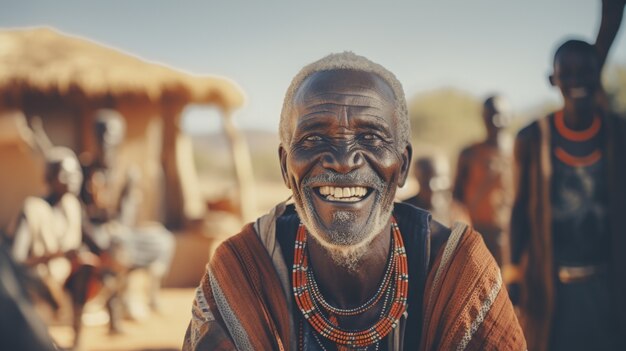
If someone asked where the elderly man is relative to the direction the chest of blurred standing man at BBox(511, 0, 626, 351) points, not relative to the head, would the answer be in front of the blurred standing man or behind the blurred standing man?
in front

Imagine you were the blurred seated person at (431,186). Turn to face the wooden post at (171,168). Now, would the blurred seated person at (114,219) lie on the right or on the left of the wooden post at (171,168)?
left

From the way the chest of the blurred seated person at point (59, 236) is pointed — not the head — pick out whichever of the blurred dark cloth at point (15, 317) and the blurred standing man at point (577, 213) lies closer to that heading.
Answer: the blurred standing man

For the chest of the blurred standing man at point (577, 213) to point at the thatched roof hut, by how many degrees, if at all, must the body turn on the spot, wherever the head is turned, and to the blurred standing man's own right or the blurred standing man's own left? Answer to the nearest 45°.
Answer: approximately 135° to the blurred standing man's own right

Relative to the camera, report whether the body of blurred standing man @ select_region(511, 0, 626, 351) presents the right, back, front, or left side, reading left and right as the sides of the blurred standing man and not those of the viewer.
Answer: front

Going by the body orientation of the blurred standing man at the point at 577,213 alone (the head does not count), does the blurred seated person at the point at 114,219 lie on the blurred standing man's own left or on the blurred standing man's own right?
on the blurred standing man's own right

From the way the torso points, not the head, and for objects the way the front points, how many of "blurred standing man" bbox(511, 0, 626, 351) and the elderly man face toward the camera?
2

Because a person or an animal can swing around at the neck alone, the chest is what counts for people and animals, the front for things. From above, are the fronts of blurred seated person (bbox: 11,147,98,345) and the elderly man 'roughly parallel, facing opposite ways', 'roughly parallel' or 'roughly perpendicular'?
roughly perpendicular

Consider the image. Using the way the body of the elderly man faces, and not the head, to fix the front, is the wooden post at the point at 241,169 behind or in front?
behind

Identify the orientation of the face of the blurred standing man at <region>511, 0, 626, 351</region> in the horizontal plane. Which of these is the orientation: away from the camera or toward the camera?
toward the camera

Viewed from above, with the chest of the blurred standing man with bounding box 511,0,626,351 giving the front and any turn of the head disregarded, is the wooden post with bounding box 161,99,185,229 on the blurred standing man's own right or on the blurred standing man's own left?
on the blurred standing man's own right

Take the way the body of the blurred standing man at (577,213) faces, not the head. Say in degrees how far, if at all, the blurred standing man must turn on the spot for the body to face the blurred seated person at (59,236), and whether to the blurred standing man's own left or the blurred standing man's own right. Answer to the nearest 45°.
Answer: approximately 90° to the blurred standing man's own right

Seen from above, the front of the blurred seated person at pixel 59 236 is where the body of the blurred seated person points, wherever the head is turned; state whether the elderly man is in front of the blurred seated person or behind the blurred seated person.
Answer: in front

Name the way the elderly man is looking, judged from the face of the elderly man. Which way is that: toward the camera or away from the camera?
toward the camera

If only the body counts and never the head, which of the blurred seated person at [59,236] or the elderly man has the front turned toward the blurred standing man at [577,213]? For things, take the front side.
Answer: the blurred seated person

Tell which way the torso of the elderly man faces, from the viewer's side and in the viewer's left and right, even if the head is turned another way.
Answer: facing the viewer
